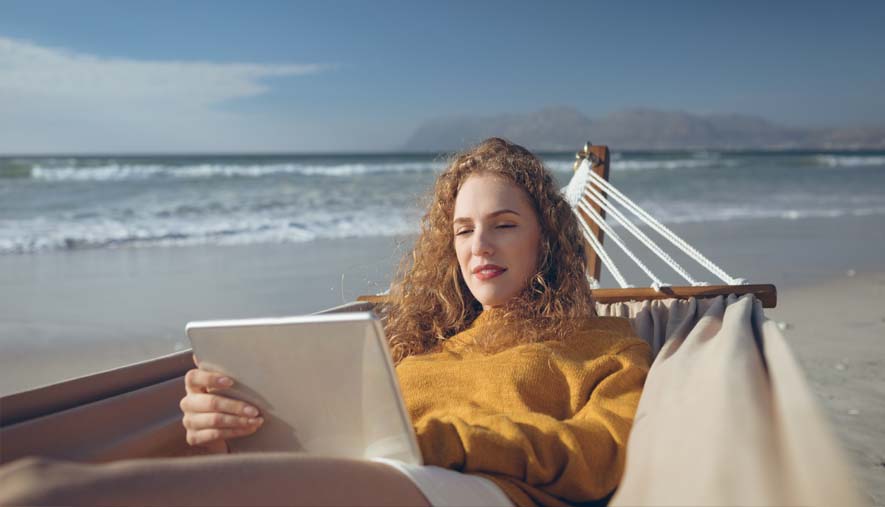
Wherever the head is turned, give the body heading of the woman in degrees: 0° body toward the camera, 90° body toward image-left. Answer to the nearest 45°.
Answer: approximately 45°
